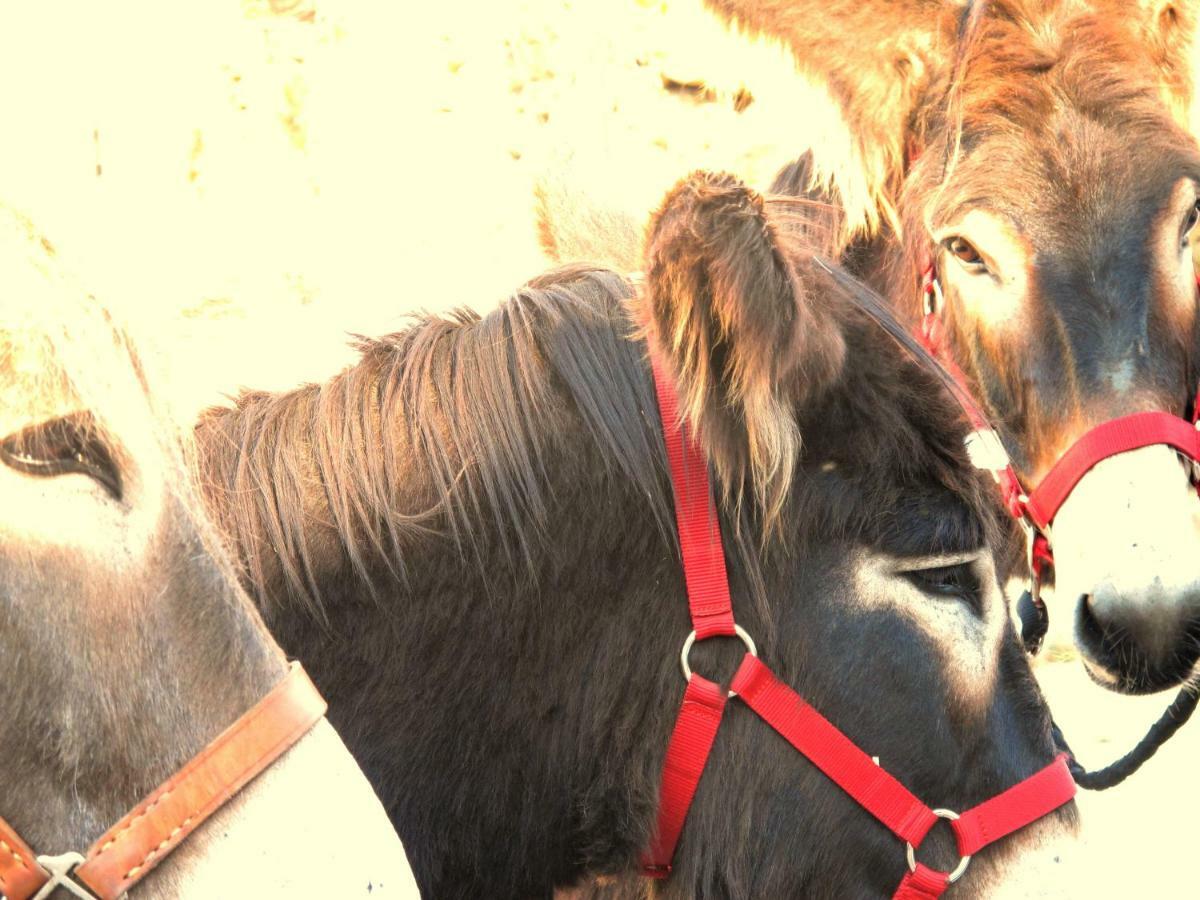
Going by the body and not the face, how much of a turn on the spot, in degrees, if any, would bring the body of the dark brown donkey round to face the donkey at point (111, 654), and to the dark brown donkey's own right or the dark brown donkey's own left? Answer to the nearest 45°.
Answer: approximately 135° to the dark brown donkey's own right

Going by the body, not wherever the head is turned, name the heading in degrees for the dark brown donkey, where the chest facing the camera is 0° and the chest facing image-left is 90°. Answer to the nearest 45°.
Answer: approximately 270°
